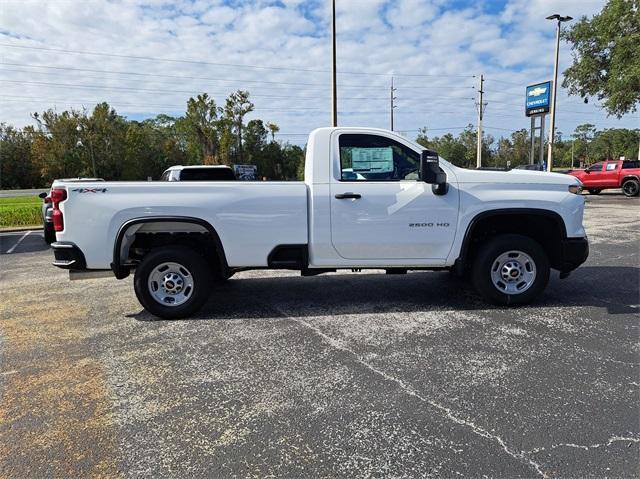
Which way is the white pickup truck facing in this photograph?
to the viewer's right

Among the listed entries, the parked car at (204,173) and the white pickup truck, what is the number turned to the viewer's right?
1

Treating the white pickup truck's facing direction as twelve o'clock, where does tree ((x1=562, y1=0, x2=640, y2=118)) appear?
The tree is roughly at 10 o'clock from the white pickup truck.

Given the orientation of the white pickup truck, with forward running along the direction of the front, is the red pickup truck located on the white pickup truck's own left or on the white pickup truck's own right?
on the white pickup truck's own left

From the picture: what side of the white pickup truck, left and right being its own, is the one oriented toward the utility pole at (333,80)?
left

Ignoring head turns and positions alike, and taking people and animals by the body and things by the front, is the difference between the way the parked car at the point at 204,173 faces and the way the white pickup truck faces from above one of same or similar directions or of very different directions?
very different directions

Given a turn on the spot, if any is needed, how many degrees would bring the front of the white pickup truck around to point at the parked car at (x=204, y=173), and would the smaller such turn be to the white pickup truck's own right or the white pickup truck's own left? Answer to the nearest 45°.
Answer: approximately 135° to the white pickup truck's own left

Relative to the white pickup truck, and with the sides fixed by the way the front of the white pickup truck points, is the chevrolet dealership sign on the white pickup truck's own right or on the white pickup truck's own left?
on the white pickup truck's own left

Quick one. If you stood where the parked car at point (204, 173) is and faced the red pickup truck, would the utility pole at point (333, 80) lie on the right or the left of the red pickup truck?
left
